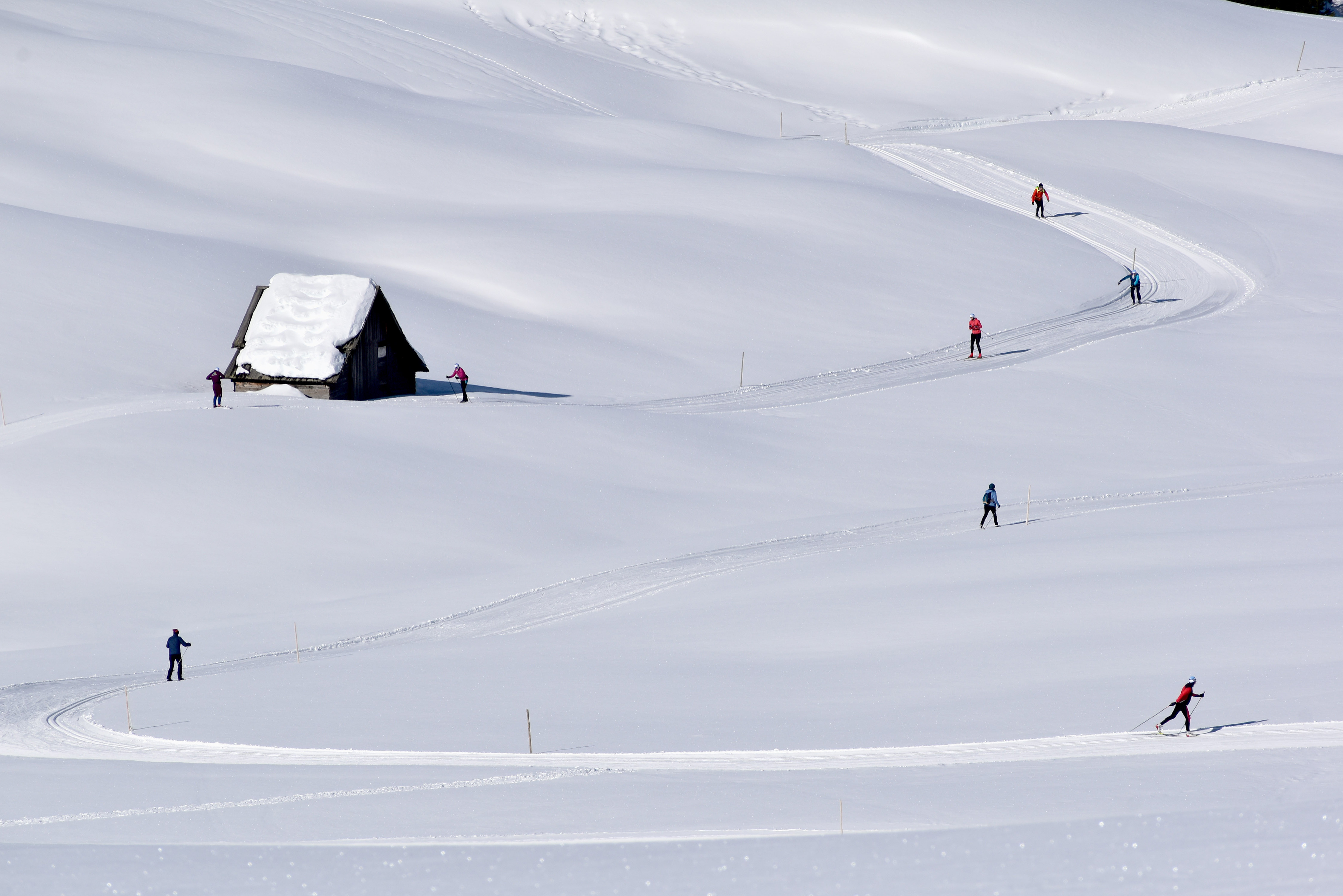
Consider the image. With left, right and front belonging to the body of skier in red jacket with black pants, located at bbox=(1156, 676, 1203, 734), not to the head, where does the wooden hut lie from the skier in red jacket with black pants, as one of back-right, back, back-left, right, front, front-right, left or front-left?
back-left

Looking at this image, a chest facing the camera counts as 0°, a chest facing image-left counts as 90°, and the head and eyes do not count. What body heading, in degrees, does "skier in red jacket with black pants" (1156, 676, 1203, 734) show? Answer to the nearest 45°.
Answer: approximately 270°

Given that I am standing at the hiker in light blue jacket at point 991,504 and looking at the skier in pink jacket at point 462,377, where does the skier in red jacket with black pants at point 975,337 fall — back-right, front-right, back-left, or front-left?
front-right

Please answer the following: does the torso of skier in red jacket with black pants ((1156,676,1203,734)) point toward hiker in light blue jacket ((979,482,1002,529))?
no

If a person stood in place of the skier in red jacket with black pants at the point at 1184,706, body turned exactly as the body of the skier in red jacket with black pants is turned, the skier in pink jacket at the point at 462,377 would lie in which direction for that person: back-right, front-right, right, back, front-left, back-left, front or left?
back-left

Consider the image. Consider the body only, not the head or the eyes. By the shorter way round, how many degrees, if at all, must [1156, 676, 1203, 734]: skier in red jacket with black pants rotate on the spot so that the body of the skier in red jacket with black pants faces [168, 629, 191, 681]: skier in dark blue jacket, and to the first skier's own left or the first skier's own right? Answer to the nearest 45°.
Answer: approximately 180°

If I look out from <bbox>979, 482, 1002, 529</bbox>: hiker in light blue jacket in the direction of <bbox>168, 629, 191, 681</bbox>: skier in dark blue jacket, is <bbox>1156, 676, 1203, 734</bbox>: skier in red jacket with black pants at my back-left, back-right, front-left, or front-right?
front-left

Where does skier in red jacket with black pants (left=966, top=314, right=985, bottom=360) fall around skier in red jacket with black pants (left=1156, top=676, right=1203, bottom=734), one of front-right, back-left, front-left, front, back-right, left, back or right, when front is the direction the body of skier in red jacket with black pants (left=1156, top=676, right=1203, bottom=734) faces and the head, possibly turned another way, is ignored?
left
